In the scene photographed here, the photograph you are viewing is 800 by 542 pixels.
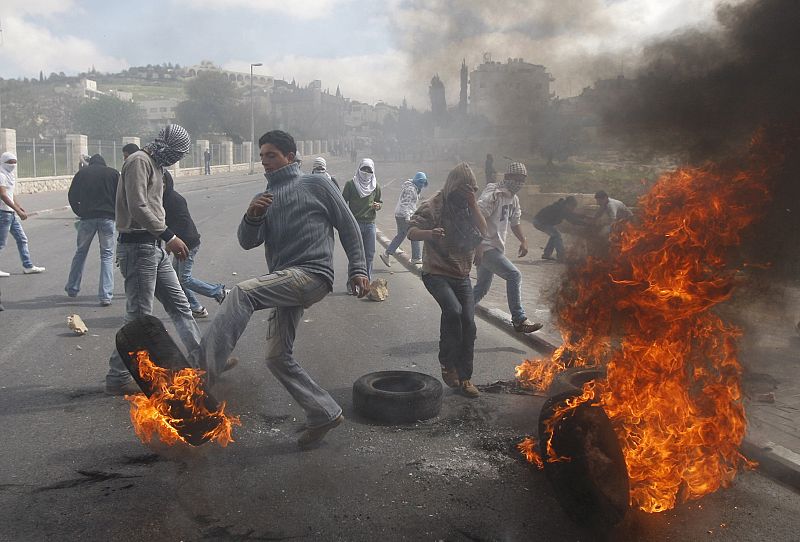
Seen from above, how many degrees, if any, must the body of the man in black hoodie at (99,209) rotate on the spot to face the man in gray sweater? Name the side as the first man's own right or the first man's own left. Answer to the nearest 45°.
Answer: approximately 180°

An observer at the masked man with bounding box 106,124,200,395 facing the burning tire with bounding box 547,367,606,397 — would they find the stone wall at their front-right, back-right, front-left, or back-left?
back-left

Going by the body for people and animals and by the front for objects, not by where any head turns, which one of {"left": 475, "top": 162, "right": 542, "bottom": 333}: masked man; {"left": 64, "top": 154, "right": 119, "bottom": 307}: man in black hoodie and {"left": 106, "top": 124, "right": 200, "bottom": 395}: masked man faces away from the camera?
the man in black hoodie

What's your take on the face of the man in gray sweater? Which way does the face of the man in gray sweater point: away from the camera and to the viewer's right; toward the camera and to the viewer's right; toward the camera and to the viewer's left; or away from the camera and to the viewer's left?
toward the camera and to the viewer's left

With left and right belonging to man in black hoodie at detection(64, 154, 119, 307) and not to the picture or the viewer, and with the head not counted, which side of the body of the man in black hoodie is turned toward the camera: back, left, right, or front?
back

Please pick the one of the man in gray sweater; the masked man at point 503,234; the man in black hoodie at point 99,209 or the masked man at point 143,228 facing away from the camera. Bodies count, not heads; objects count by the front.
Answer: the man in black hoodie

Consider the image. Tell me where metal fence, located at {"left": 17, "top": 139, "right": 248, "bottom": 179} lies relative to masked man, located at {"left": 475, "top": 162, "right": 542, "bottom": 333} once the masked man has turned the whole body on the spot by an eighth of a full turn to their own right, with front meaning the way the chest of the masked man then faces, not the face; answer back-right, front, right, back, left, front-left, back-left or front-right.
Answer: back-right

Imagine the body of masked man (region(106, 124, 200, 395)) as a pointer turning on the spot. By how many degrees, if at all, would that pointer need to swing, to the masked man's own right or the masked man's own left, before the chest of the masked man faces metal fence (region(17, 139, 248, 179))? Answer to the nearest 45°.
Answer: approximately 90° to the masked man's own left

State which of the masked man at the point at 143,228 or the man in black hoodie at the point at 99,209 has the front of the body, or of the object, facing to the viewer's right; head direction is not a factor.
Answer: the masked man

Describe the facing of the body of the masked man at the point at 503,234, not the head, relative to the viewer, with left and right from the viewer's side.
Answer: facing the viewer and to the right of the viewer
